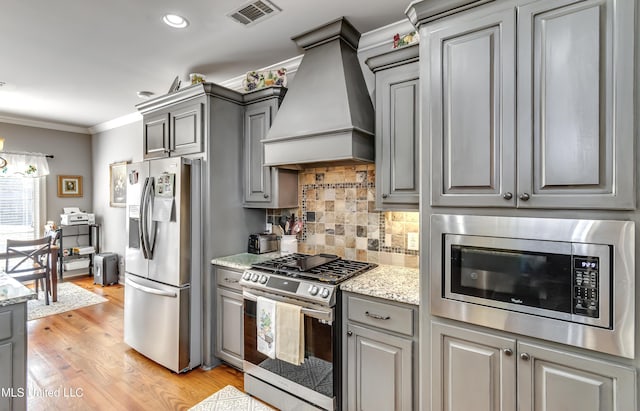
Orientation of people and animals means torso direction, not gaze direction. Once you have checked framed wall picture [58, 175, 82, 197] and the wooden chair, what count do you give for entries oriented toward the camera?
1

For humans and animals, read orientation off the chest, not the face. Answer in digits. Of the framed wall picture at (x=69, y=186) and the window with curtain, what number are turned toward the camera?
2

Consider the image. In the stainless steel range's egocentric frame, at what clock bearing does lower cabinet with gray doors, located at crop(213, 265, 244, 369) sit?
The lower cabinet with gray doors is roughly at 3 o'clock from the stainless steel range.

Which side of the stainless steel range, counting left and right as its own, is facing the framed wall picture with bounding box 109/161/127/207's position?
right

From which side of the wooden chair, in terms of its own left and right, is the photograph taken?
back

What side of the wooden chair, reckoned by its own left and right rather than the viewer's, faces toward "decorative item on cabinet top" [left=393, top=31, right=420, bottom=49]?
back

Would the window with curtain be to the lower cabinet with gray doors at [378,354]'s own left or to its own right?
on its right
